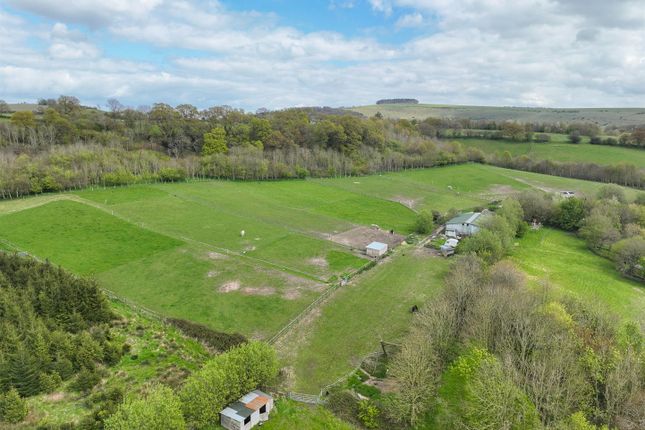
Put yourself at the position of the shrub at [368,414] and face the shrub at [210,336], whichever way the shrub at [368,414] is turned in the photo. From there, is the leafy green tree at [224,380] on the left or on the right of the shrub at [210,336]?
left

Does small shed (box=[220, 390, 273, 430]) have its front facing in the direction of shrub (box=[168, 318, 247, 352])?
no

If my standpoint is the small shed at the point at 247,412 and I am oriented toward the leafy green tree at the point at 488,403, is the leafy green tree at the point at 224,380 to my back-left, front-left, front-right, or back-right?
back-left

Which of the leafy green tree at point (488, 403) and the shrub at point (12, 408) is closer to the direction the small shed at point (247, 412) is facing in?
the leafy green tree

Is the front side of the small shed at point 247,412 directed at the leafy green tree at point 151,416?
no

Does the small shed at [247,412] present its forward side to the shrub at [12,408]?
no

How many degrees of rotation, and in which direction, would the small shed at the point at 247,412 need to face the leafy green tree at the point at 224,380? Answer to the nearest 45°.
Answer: approximately 180°

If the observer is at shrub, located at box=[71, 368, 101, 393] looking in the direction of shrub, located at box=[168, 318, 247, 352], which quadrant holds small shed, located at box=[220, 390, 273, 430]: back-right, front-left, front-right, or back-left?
front-right
